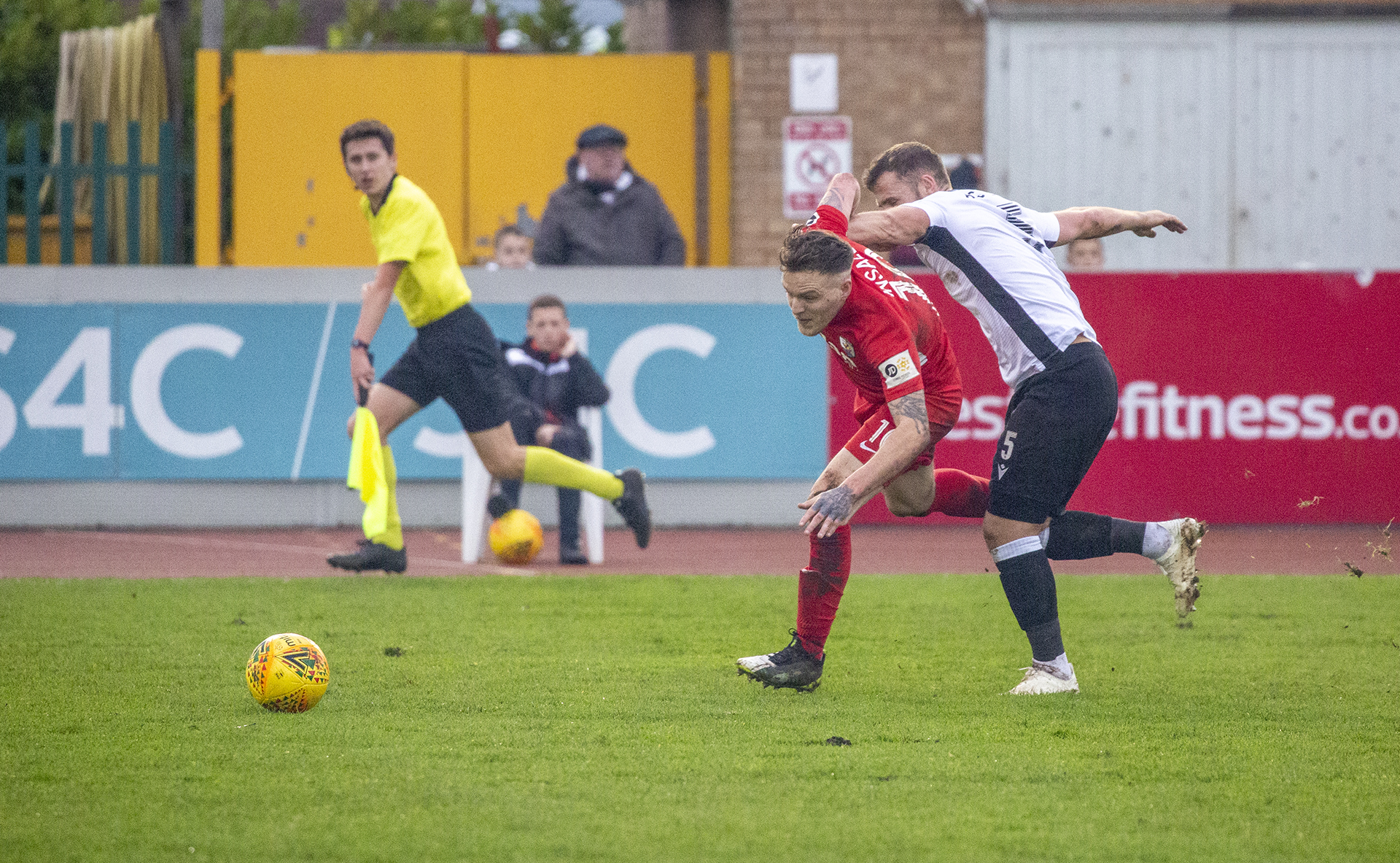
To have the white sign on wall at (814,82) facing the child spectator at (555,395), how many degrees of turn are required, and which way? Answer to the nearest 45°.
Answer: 0° — it already faces them

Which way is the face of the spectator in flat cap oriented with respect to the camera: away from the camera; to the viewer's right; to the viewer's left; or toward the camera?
toward the camera

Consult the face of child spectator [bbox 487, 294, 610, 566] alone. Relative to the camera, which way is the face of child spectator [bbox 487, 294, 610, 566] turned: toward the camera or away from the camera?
toward the camera

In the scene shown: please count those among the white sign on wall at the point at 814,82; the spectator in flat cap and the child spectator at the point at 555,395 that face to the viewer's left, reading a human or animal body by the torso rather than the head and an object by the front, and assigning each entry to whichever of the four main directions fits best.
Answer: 0

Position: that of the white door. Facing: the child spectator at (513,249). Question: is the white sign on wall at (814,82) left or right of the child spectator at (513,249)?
right

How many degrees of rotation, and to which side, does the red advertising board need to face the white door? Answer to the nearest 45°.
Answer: approximately 180°

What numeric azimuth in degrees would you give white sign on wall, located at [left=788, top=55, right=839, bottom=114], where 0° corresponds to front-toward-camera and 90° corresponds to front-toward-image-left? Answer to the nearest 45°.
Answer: approximately 0°

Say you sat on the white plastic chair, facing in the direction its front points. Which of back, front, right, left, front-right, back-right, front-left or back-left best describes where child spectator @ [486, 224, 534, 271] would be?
back

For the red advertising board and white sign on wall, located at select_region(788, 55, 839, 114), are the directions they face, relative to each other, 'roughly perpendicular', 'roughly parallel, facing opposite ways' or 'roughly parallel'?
roughly parallel

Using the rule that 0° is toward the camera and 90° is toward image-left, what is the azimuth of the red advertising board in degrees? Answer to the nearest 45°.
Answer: approximately 0°

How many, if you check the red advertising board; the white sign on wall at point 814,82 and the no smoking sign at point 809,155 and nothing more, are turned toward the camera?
3

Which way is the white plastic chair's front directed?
toward the camera
